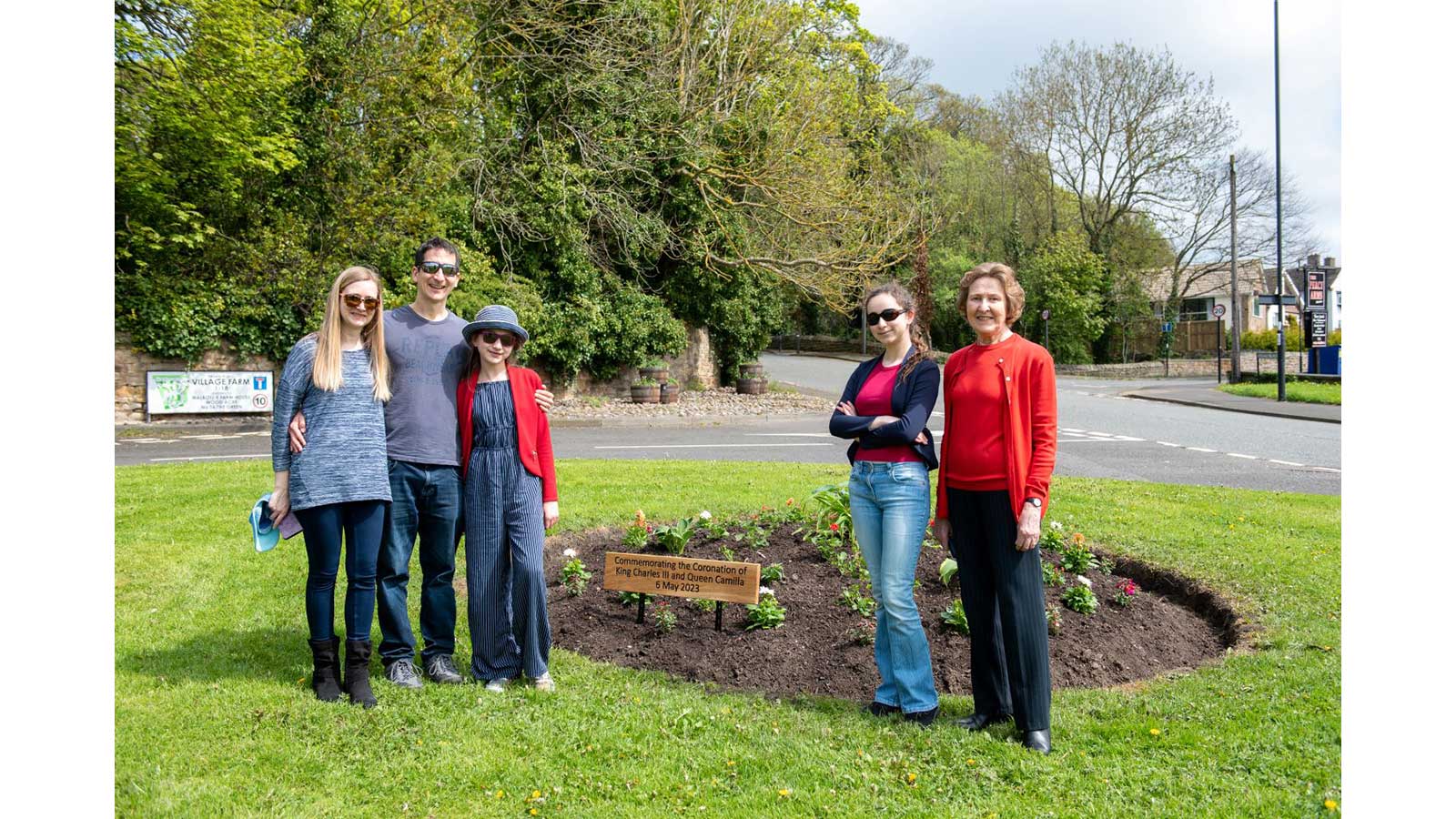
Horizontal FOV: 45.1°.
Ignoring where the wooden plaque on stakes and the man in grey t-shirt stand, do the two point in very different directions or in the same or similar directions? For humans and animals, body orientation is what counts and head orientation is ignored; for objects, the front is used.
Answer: same or similar directions

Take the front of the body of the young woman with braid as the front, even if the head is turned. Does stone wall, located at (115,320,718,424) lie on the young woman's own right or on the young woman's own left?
on the young woman's own right

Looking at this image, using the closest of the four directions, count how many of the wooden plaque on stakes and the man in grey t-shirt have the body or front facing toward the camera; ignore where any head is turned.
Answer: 2

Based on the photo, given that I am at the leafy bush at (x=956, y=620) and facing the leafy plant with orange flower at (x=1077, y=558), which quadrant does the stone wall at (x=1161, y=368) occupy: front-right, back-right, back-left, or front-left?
front-left

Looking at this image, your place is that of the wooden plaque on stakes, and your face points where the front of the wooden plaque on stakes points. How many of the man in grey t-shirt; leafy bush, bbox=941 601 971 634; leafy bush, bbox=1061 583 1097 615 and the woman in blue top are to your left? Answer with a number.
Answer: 2

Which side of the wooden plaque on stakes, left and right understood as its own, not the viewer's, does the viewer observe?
front

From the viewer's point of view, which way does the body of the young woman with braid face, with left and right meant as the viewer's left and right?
facing the viewer and to the left of the viewer

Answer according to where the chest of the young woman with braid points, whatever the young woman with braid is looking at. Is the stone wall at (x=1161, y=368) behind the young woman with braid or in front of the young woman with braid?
behind

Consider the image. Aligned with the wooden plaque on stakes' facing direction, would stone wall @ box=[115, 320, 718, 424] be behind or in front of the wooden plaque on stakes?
behind

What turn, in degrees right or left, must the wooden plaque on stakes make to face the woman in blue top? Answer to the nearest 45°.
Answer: approximately 45° to its right

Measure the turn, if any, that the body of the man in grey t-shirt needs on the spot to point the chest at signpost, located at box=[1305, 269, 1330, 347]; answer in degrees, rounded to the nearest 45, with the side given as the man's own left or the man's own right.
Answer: approximately 135° to the man's own left

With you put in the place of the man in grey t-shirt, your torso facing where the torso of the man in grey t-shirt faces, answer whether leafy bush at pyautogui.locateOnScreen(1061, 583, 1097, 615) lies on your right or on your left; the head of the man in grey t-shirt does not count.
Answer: on your left

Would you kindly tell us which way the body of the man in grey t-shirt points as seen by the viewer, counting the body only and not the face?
toward the camera

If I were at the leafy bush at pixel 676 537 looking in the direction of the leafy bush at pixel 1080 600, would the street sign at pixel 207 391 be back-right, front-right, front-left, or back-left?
back-left

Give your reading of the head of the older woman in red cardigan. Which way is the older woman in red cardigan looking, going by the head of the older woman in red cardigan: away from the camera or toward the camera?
toward the camera
